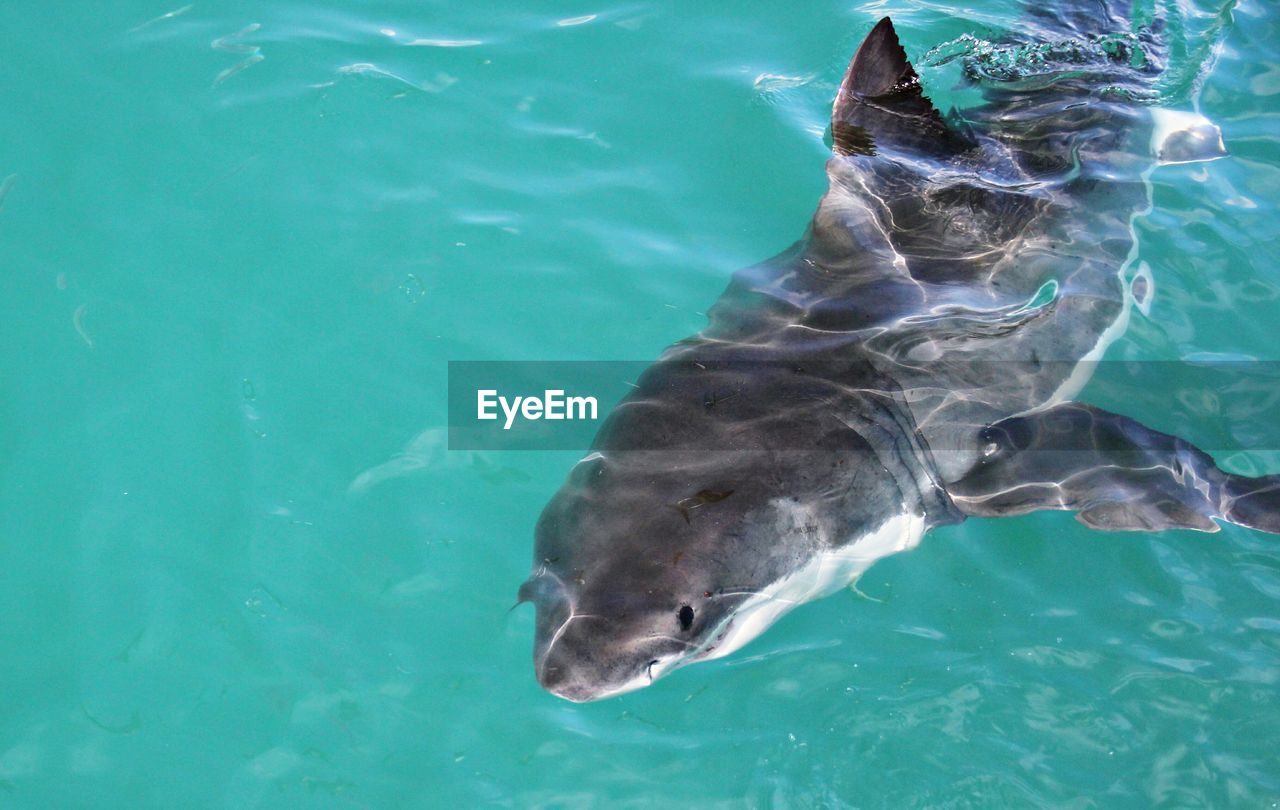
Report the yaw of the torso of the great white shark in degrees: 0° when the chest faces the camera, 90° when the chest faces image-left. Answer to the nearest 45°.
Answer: approximately 45°
